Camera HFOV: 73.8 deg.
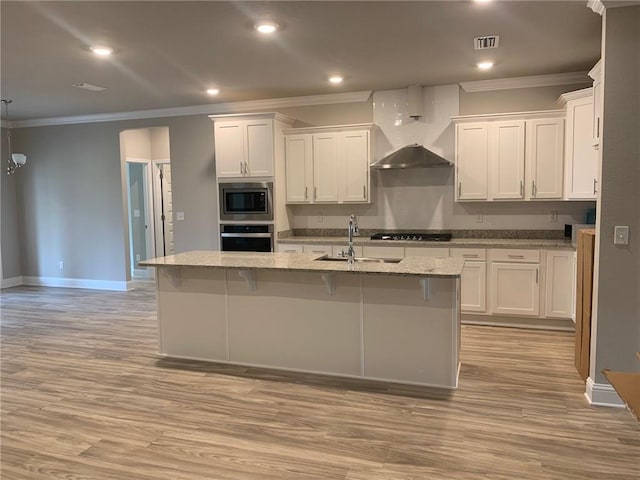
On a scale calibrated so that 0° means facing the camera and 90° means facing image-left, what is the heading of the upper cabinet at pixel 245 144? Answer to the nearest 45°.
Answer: approximately 0°

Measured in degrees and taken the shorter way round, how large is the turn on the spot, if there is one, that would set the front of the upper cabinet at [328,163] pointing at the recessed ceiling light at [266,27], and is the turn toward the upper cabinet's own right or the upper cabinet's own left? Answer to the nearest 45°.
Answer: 0° — it already faces it

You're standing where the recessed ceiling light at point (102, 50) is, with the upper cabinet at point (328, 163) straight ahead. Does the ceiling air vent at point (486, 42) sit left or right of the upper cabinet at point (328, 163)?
right
